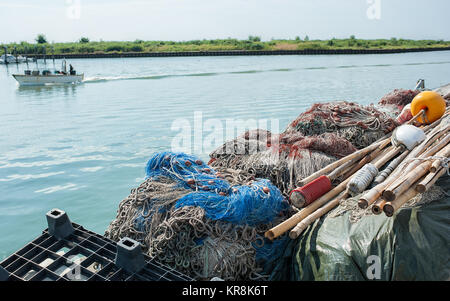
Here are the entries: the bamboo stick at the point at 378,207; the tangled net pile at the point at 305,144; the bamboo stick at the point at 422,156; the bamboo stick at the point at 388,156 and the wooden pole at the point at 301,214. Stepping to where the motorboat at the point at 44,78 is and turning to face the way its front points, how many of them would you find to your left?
5

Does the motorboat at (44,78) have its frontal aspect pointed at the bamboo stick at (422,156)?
no

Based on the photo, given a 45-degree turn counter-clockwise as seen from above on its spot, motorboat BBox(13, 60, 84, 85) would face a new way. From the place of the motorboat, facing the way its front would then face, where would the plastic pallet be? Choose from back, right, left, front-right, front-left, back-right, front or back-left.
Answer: front-left

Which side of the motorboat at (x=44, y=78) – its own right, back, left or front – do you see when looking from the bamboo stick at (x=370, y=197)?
left

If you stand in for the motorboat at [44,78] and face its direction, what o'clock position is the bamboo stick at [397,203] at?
The bamboo stick is roughly at 9 o'clock from the motorboat.

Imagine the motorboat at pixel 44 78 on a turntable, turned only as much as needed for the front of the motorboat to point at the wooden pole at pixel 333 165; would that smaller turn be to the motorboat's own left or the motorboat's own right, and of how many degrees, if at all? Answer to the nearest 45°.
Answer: approximately 90° to the motorboat's own left

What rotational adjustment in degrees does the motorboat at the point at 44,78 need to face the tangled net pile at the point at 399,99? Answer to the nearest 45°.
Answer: approximately 90° to its left

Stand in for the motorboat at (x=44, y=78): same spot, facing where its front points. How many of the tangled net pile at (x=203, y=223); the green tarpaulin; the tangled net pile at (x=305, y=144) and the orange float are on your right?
0

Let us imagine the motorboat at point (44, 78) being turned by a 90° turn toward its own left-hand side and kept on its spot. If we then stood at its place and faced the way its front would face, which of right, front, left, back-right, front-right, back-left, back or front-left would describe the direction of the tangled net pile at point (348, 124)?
front

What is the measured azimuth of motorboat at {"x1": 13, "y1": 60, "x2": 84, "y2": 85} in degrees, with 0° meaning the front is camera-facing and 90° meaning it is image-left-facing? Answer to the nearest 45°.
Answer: approximately 90°

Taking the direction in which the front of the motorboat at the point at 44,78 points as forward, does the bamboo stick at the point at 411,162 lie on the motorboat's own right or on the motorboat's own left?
on the motorboat's own left

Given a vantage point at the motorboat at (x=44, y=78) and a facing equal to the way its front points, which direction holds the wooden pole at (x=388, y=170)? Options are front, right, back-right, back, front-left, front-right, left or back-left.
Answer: left

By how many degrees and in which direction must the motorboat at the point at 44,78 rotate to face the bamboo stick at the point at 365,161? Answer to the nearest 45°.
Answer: approximately 90° to its left

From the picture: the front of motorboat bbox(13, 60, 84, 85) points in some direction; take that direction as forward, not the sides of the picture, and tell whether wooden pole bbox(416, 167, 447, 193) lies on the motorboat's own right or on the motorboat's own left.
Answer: on the motorboat's own left

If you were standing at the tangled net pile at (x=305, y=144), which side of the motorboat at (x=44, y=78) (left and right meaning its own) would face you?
left

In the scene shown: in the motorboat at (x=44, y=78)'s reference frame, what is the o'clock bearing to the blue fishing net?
The blue fishing net is roughly at 9 o'clock from the motorboat.
